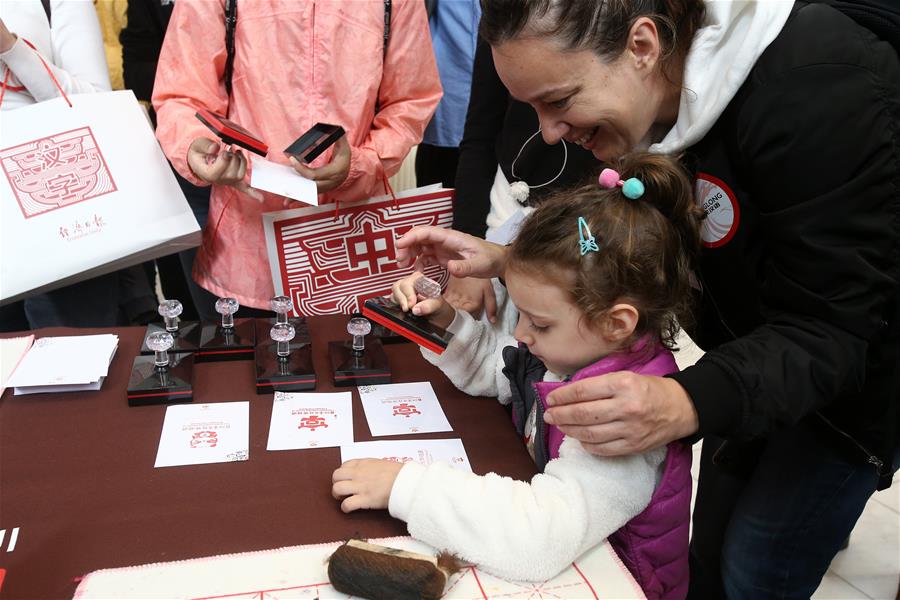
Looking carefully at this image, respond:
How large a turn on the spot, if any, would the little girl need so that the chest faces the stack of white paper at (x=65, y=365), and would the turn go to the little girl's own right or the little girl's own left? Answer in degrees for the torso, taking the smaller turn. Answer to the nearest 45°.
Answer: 0° — they already face it

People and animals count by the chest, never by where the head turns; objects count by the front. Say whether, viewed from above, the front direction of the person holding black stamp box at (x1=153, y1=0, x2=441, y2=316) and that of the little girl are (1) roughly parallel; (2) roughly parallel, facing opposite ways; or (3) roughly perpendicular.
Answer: roughly perpendicular

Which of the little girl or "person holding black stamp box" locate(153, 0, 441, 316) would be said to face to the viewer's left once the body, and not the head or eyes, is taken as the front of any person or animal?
the little girl

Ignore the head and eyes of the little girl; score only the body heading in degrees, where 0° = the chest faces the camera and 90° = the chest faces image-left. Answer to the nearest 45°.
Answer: approximately 90°

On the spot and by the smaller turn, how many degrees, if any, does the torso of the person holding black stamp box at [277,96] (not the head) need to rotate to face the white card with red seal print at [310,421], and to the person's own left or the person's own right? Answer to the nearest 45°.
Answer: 0° — they already face it

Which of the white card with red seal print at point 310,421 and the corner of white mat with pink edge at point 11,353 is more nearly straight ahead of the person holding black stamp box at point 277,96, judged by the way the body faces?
the white card with red seal print

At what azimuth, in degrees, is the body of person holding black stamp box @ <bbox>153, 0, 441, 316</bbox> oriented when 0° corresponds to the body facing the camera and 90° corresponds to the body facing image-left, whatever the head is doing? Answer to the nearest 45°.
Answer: approximately 0°
